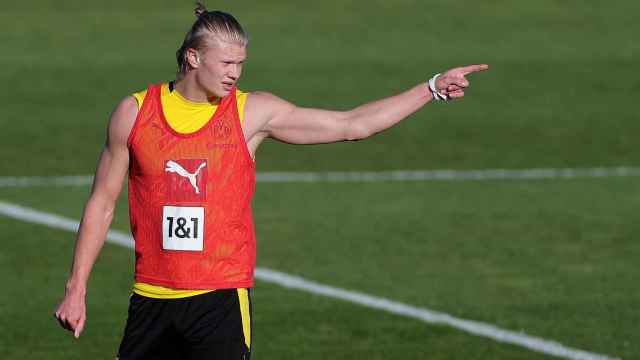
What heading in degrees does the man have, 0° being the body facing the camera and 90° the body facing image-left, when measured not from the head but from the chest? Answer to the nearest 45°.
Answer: approximately 0°
